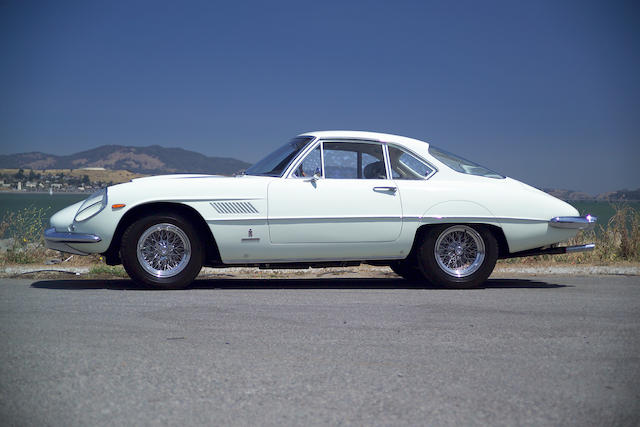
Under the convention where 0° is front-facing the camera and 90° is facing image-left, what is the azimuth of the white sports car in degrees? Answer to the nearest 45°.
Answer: approximately 90°
